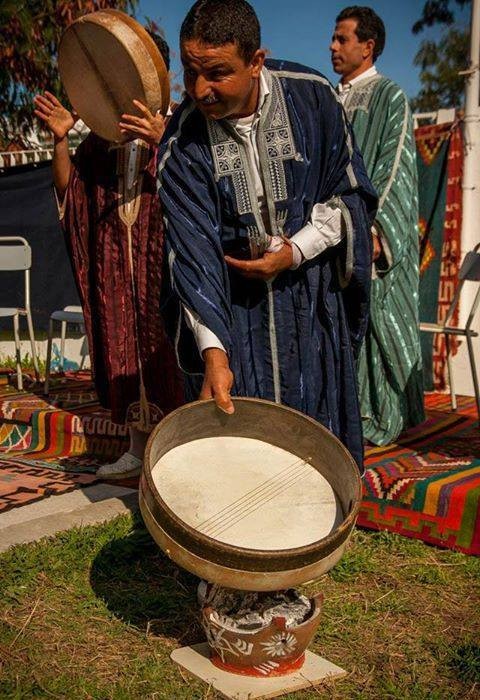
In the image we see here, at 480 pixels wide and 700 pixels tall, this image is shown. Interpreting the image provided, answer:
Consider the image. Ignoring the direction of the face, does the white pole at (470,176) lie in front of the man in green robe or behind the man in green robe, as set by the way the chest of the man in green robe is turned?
behind

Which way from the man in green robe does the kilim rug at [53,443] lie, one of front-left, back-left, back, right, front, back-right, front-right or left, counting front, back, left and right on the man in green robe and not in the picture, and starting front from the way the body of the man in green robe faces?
front-right

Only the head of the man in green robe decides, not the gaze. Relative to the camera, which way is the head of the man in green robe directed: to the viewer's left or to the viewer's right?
to the viewer's left

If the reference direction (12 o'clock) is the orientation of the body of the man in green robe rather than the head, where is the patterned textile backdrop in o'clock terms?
The patterned textile backdrop is roughly at 5 o'clock from the man in green robe.

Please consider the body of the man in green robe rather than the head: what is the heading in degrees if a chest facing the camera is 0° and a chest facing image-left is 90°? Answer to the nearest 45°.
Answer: approximately 45°

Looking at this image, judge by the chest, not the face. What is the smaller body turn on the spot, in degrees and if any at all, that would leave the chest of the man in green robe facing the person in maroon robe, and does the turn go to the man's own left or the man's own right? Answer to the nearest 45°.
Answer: approximately 45° to the man's own right

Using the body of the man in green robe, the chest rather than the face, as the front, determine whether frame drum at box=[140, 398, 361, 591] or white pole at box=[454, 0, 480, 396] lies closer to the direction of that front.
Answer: the frame drum
